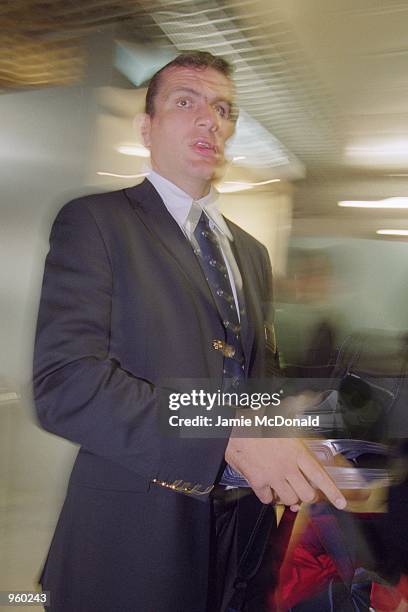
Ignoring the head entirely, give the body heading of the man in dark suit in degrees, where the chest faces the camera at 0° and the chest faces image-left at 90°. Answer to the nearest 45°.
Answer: approximately 315°
